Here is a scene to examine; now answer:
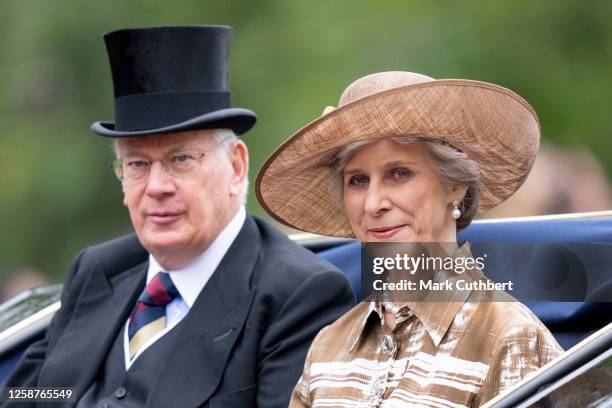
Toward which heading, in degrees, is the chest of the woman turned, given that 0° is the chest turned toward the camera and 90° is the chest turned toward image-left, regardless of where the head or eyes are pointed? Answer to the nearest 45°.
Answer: approximately 45°

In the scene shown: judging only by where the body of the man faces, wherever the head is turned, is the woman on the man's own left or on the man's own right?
on the man's own left

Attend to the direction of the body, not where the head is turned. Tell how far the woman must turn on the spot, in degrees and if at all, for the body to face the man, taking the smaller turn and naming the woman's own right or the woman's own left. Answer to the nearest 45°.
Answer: approximately 90° to the woman's own right

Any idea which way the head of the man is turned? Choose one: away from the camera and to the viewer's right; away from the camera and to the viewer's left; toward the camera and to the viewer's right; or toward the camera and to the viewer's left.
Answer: toward the camera and to the viewer's left

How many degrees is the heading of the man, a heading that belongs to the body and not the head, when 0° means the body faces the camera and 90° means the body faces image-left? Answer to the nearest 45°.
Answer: approximately 45°

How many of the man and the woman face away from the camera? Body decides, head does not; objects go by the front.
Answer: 0
